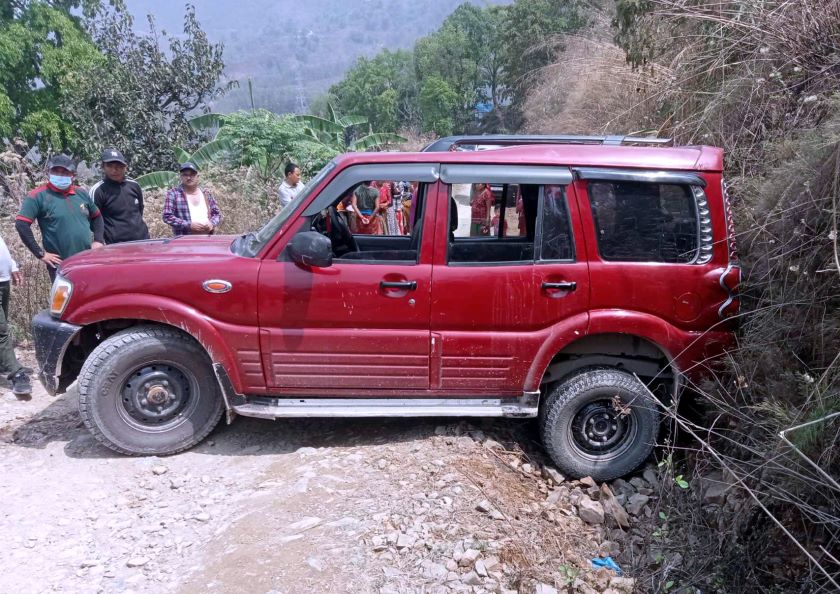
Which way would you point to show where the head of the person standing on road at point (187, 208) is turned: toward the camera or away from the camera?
toward the camera

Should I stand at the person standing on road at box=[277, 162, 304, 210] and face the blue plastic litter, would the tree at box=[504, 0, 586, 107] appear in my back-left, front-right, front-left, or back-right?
back-left

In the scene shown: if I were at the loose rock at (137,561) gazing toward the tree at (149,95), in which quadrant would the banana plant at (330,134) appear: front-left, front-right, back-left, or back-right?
front-right

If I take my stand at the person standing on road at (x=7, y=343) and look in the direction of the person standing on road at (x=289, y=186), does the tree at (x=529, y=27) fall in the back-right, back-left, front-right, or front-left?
front-left

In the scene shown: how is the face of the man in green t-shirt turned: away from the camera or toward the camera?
toward the camera

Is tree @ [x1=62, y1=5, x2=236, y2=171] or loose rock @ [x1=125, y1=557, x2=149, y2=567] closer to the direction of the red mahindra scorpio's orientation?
the loose rock

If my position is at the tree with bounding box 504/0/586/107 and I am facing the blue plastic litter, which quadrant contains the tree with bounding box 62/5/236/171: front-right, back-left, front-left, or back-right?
front-right

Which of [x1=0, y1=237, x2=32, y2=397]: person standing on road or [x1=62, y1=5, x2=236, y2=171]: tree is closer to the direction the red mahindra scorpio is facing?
the person standing on road

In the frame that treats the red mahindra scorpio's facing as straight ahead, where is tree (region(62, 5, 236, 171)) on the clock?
The tree is roughly at 2 o'clock from the red mahindra scorpio.

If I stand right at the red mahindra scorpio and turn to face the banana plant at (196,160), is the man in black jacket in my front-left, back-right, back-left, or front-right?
front-left

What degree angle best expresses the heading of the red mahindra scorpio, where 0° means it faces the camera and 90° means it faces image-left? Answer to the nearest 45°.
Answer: approximately 90°

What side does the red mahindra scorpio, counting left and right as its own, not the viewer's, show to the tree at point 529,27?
right

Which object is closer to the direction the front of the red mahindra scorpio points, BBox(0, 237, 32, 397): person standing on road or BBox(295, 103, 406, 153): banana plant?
the person standing on road
